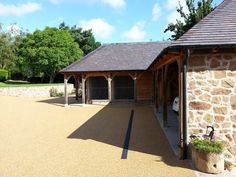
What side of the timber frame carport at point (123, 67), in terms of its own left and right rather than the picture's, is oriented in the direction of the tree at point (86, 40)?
back

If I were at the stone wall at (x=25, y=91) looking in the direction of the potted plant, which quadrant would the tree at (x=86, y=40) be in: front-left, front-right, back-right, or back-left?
back-left

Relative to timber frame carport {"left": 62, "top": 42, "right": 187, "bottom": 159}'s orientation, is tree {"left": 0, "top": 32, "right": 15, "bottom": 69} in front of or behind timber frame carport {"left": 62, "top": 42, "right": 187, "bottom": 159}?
behind

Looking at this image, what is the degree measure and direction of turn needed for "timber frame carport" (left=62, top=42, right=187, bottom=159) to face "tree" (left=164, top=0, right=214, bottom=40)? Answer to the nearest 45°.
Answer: approximately 135° to its left

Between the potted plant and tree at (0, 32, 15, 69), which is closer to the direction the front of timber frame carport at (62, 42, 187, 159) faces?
the potted plant

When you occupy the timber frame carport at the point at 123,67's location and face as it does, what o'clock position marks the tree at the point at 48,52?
The tree is roughly at 5 o'clock from the timber frame carport.

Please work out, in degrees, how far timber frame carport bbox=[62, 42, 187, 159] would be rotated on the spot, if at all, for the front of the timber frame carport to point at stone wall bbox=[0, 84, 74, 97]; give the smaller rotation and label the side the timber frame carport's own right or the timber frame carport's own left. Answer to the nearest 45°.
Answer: approximately 135° to the timber frame carport's own right

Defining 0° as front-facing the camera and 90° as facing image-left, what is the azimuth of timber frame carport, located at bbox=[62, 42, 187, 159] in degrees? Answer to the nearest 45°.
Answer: approximately 0°
